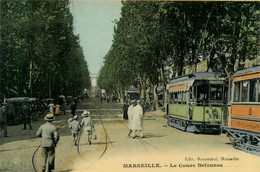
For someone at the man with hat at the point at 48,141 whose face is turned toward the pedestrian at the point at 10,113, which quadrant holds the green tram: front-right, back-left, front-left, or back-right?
front-right

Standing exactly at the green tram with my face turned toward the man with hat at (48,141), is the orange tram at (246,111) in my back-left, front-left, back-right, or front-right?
front-left
